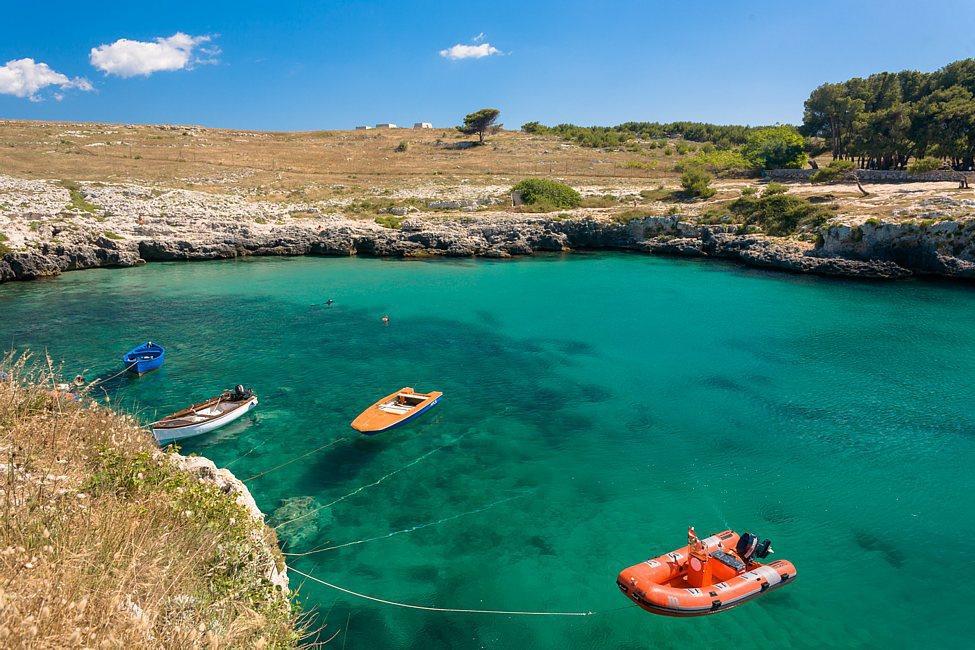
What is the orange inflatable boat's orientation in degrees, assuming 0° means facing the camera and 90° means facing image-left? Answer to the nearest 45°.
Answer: approximately 45°

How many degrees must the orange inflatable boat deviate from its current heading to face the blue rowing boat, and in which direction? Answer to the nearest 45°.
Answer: approximately 45° to its right

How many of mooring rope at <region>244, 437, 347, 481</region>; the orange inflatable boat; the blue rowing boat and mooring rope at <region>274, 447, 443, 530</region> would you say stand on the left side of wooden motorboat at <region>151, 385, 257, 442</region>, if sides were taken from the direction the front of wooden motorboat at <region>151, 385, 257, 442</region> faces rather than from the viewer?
3

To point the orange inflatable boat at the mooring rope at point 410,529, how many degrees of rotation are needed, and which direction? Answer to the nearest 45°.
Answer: approximately 45° to its right

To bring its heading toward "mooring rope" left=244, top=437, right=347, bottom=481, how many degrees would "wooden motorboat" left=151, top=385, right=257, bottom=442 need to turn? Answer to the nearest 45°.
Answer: approximately 90° to its left

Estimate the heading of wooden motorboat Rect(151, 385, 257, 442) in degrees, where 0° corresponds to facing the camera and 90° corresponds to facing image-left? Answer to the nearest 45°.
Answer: approximately 45°

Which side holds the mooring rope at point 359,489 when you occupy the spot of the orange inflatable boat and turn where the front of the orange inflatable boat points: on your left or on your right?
on your right

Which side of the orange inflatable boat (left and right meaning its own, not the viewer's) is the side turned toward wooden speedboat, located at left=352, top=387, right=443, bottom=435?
right
